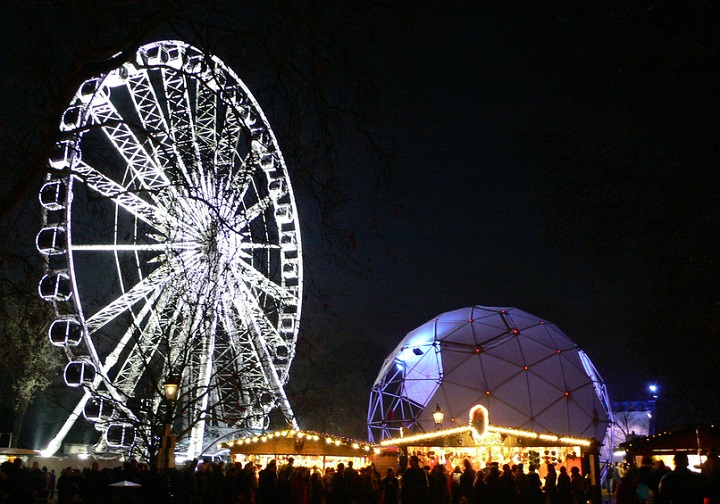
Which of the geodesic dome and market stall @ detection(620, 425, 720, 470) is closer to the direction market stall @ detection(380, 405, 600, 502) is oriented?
the market stall

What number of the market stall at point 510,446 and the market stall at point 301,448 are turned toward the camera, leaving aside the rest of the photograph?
2

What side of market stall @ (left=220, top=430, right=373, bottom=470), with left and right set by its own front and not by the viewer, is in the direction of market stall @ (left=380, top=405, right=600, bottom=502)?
left

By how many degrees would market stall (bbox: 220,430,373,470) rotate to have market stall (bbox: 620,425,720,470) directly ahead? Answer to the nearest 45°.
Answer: approximately 90° to its left

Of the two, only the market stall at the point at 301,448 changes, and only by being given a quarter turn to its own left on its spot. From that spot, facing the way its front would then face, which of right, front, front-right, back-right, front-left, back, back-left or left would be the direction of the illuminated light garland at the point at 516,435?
front

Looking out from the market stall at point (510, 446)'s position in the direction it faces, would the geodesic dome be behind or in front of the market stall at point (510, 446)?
behind

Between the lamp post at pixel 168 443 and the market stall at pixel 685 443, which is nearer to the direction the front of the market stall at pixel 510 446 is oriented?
the lamp post

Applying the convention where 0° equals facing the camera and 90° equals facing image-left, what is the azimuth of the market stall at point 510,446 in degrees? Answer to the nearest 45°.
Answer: approximately 0°

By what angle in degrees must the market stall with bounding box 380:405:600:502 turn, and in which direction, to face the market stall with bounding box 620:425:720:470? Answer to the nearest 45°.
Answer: approximately 90° to its left
